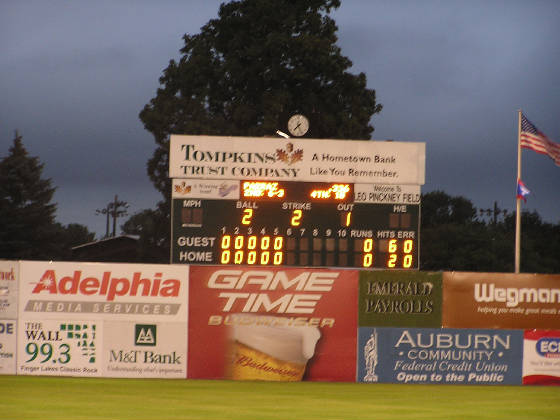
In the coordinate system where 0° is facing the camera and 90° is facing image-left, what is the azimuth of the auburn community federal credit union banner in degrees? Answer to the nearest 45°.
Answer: approximately 0°

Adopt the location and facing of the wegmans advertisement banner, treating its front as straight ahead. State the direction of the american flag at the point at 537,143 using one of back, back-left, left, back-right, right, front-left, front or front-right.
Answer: back

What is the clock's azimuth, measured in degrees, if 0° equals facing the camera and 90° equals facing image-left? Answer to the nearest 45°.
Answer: approximately 0°
